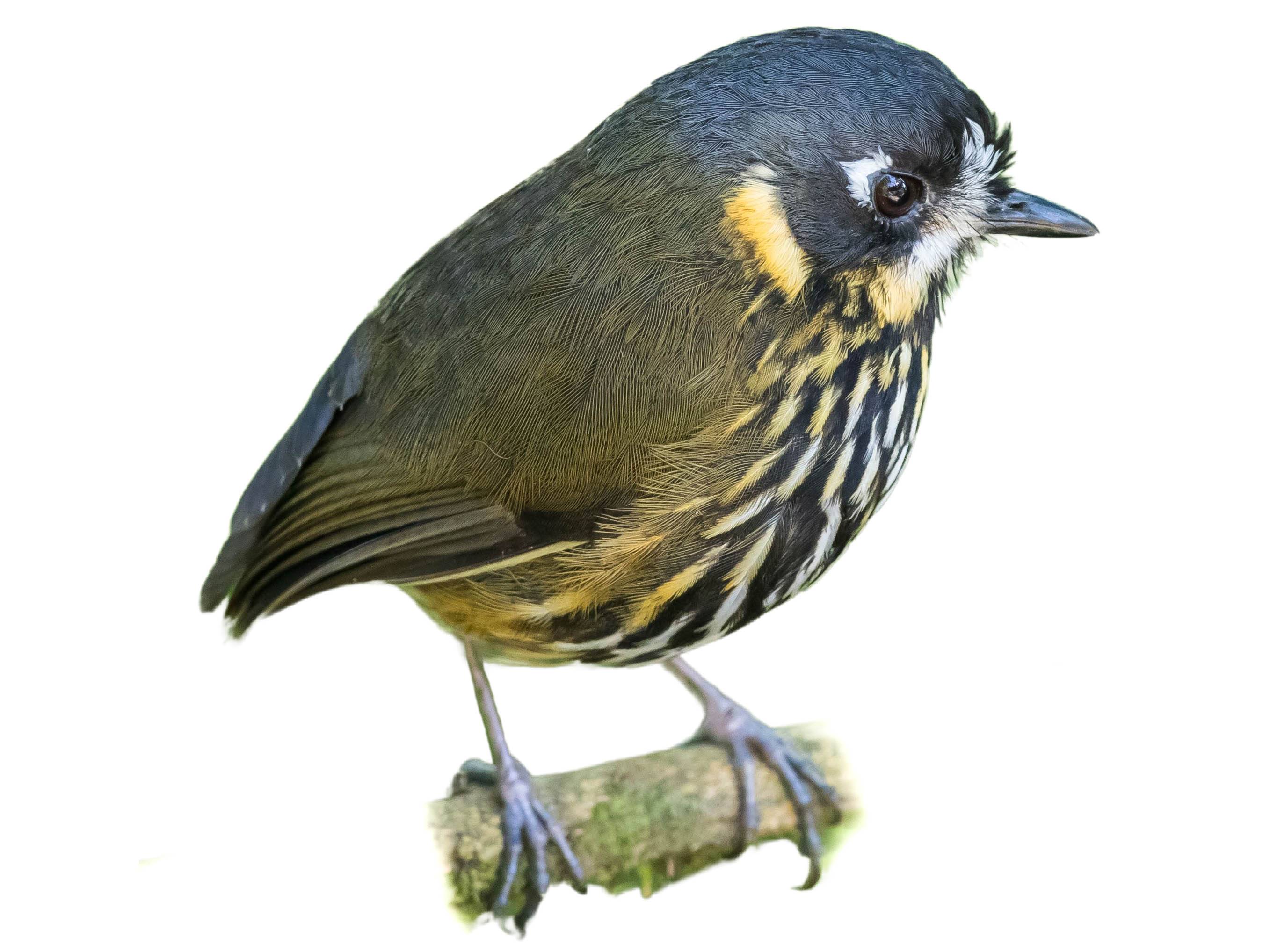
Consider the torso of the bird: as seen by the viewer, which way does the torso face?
to the viewer's right
